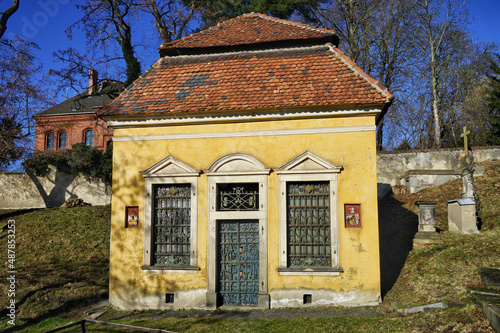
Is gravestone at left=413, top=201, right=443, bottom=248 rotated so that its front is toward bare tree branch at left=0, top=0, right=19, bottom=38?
no

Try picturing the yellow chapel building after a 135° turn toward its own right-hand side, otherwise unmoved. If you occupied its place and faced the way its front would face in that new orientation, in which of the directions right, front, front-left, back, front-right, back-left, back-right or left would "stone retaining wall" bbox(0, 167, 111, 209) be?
front

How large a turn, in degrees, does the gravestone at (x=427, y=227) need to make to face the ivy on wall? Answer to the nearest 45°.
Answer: approximately 90° to its right

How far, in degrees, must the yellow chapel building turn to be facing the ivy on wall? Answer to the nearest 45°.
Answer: approximately 135° to its right

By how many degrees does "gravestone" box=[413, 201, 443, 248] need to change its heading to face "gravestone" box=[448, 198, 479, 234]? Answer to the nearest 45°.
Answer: approximately 135° to its left

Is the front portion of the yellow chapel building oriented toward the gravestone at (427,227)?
no

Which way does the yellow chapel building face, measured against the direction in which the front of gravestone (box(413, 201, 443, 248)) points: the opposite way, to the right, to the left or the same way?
the same way

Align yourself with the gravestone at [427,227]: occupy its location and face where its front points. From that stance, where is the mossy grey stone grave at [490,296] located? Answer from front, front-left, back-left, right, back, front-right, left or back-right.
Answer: front

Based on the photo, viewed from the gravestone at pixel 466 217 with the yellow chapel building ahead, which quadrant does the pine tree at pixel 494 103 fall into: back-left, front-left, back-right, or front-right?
back-right

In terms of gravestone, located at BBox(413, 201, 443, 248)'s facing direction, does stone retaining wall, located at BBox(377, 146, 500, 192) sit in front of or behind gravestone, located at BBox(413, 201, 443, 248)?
behind

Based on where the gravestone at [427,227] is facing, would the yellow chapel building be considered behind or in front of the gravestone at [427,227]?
in front

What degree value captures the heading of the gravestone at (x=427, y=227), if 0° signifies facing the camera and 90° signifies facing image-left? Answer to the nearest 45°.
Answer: approximately 0°

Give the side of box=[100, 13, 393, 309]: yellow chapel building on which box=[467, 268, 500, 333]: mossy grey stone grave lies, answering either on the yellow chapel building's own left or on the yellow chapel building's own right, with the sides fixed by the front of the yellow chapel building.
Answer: on the yellow chapel building's own left

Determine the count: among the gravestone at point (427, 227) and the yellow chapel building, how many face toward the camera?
2

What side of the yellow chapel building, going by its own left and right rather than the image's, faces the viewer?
front
